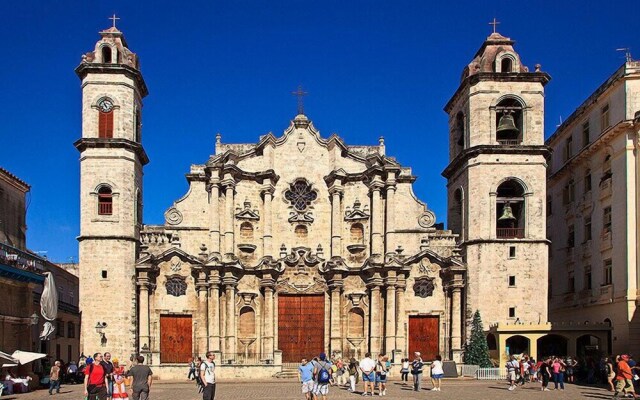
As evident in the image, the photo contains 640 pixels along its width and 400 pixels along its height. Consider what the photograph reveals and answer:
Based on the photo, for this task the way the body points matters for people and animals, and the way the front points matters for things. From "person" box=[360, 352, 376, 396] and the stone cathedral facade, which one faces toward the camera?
the stone cathedral facade

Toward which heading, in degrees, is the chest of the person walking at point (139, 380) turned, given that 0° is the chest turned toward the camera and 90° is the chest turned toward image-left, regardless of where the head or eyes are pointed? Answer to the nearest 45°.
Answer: approximately 180°

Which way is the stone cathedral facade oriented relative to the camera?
toward the camera

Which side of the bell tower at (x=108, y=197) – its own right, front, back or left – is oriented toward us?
front

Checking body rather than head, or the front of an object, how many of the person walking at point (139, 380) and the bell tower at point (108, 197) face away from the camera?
1

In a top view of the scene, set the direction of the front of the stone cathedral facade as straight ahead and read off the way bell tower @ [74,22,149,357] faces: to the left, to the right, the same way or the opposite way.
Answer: the same way

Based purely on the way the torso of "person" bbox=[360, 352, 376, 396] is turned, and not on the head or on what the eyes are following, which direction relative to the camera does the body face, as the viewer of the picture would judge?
away from the camera

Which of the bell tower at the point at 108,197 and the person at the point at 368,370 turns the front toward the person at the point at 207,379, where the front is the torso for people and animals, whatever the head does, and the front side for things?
the bell tower
